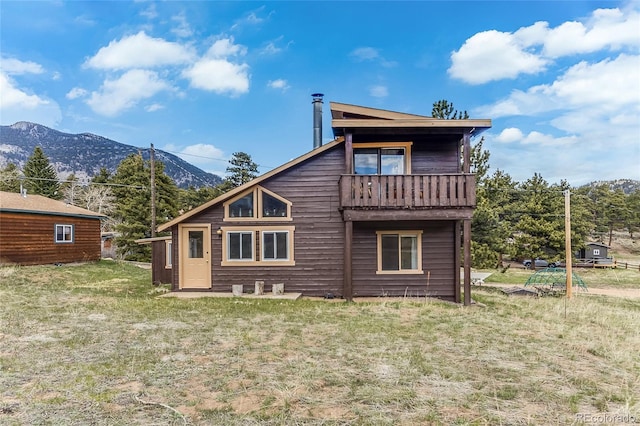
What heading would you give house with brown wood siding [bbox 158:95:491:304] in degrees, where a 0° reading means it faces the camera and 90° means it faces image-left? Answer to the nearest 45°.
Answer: approximately 0°

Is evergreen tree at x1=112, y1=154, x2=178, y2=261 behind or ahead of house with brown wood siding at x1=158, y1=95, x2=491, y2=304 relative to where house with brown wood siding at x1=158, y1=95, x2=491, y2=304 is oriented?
behind

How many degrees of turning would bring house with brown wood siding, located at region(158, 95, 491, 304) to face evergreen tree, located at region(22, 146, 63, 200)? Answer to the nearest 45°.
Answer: approximately 135° to its right

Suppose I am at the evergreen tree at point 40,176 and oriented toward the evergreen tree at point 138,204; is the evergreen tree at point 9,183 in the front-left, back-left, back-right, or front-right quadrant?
back-right

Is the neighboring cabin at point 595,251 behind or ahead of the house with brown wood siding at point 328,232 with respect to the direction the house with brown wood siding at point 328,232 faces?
behind
